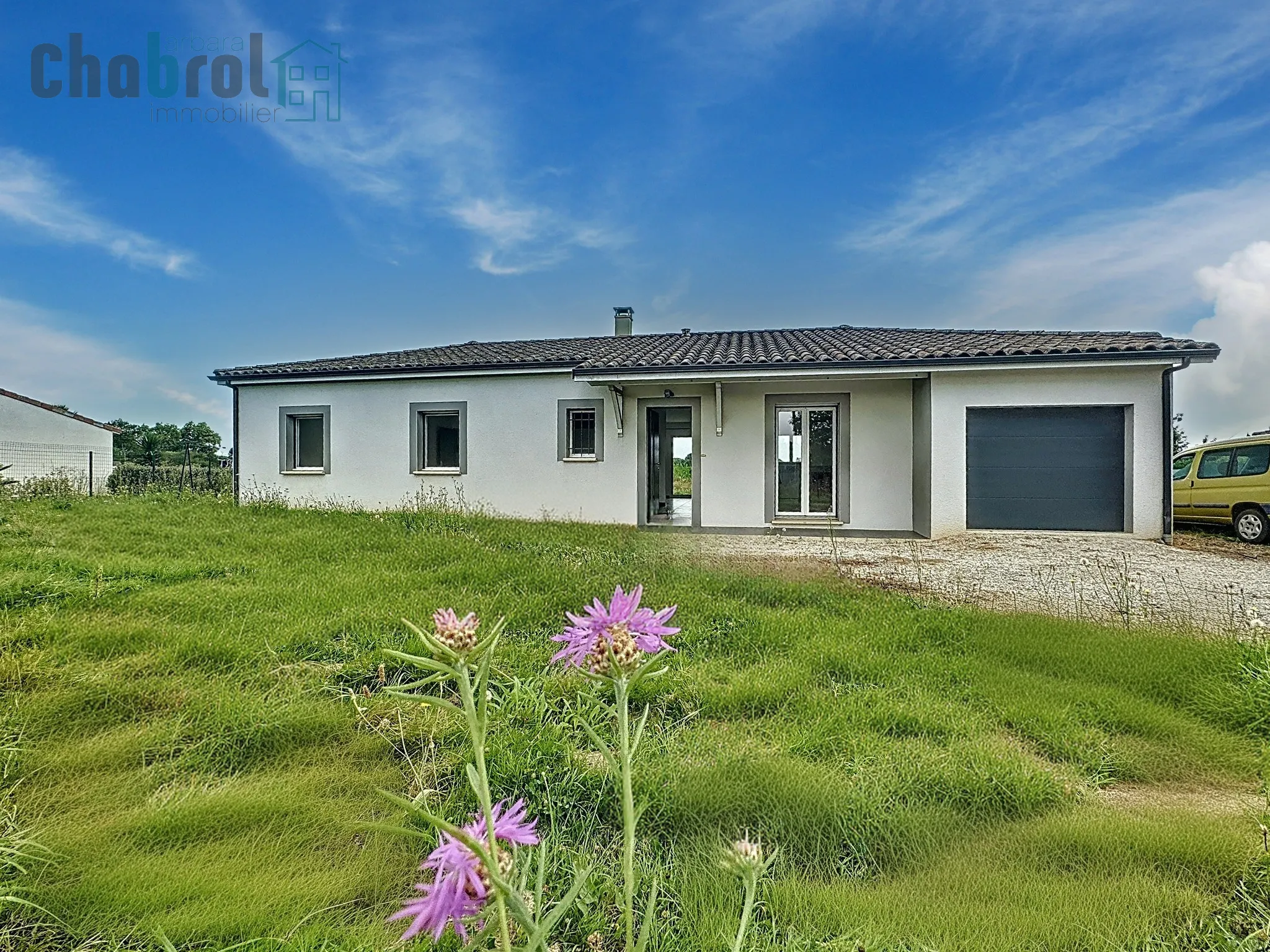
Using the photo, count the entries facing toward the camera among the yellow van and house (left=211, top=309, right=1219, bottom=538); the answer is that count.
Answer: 1

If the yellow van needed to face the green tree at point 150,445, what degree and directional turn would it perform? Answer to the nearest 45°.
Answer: approximately 45° to its left

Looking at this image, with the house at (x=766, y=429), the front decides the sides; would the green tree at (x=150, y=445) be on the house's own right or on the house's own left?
on the house's own right

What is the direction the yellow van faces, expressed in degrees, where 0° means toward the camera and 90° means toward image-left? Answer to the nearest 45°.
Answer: approximately 135°

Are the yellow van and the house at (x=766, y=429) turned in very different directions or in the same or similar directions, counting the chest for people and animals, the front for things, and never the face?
very different directions

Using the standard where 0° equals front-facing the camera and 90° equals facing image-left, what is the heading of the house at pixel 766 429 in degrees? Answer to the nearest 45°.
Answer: approximately 0°

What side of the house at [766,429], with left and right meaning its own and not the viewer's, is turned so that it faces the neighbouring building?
right

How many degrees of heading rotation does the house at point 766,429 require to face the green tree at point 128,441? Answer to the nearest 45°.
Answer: approximately 135° to its right

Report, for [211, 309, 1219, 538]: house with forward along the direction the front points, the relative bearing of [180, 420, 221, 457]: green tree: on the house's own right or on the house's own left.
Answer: on the house's own right
